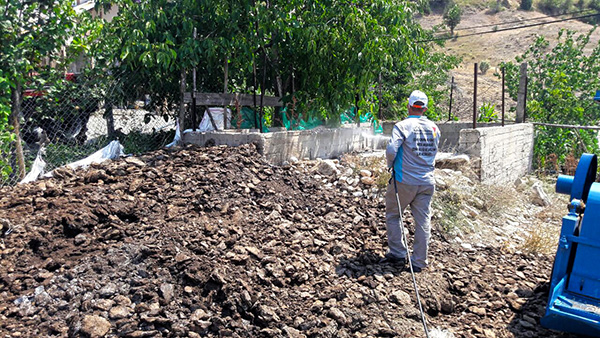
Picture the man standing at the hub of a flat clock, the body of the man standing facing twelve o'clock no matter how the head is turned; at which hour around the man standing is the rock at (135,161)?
The rock is roughly at 11 o'clock from the man standing.

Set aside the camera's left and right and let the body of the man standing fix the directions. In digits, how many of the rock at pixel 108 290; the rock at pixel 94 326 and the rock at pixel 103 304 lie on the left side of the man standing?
3

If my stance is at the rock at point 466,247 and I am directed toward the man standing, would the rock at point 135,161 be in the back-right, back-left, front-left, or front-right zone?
front-right

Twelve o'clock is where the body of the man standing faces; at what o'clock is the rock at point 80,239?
The rock is roughly at 10 o'clock from the man standing.

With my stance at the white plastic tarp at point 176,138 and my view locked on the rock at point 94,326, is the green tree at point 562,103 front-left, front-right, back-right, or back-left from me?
back-left

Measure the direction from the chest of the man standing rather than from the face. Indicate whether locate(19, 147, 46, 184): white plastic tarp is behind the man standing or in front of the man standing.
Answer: in front

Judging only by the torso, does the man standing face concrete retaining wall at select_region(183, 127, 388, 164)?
yes

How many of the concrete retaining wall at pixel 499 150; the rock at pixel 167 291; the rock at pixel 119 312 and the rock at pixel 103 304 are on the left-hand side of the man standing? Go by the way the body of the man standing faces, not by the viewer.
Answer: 3

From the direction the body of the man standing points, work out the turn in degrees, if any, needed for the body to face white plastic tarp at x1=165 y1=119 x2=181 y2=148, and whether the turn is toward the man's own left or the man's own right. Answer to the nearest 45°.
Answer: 0° — they already face it

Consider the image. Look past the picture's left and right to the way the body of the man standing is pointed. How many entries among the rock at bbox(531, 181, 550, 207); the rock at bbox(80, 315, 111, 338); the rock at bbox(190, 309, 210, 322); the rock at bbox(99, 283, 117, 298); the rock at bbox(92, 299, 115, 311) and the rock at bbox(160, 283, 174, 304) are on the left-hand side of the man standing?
5

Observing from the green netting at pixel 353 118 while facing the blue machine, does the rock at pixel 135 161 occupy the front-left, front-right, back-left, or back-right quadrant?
front-right

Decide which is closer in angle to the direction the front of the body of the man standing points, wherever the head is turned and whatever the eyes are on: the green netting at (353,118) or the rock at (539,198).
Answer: the green netting

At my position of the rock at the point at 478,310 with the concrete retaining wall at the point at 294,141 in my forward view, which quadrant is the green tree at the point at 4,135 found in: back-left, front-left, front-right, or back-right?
front-left

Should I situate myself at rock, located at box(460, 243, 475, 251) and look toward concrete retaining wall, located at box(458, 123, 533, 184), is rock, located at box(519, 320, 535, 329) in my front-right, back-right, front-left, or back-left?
back-right

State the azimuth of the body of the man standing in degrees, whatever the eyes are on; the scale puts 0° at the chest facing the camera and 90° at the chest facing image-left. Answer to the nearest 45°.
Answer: approximately 135°

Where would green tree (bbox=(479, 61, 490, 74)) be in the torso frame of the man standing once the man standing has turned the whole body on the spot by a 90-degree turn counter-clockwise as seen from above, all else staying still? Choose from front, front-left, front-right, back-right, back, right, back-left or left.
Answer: back-right

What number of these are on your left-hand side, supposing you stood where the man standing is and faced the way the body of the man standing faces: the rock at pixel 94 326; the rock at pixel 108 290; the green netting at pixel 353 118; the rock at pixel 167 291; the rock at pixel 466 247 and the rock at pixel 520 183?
3
